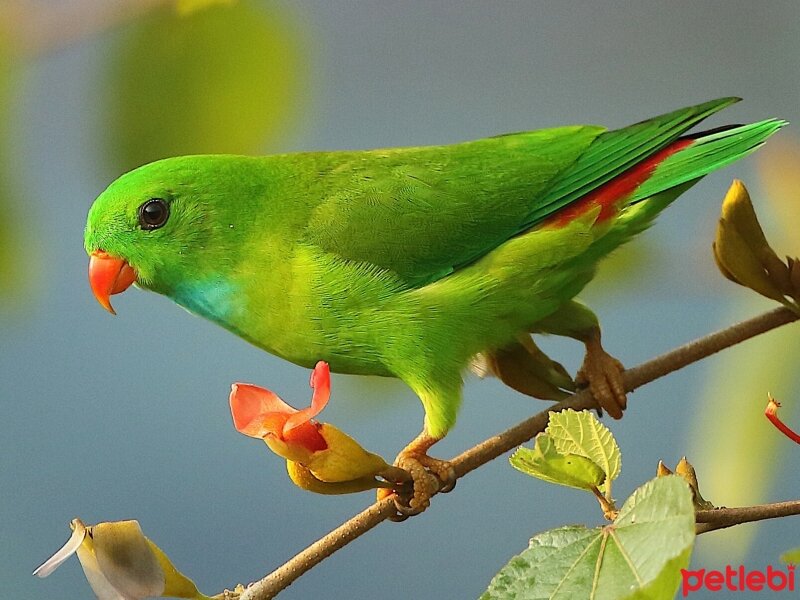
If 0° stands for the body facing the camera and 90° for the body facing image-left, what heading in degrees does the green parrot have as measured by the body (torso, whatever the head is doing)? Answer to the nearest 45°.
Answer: approximately 90°
